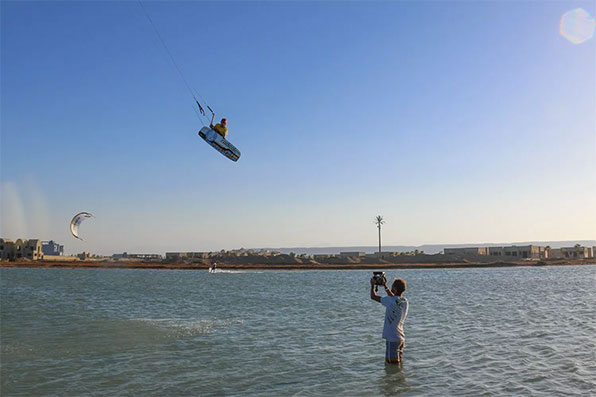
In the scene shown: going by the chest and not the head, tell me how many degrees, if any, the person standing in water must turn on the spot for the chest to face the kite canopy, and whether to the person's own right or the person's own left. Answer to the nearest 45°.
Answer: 0° — they already face it

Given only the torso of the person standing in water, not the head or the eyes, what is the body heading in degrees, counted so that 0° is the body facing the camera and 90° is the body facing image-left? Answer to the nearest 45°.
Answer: approximately 135°

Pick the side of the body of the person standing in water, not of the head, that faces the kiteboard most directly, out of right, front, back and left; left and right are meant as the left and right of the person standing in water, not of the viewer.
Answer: front

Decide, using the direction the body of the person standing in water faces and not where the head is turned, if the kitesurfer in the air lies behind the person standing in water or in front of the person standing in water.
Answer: in front

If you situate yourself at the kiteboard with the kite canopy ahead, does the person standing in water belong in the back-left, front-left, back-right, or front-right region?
back-right
